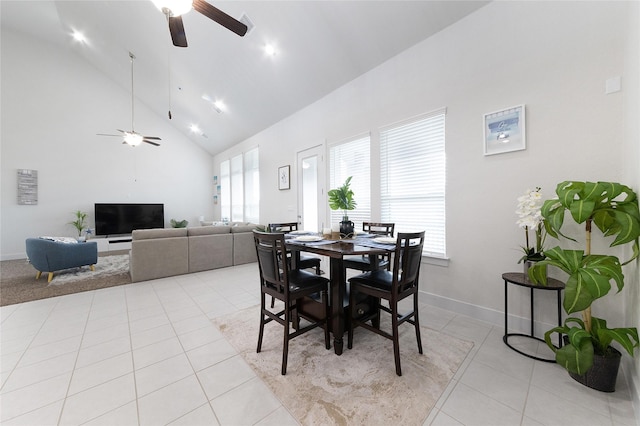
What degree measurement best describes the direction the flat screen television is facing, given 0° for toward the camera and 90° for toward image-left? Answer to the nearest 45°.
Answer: approximately 0°

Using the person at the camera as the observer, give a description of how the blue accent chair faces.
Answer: facing away from the viewer and to the right of the viewer

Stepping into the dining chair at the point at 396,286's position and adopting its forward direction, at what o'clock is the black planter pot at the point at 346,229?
The black planter pot is roughly at 12 o'clock from the dining chair.

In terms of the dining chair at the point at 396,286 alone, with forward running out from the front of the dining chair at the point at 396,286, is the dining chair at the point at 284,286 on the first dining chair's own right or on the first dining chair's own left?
on the first dining chair's own left

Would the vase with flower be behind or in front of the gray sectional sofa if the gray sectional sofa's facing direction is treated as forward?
behind

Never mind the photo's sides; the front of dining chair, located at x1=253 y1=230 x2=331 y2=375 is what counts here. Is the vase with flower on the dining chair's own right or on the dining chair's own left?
on the dining chair's own right

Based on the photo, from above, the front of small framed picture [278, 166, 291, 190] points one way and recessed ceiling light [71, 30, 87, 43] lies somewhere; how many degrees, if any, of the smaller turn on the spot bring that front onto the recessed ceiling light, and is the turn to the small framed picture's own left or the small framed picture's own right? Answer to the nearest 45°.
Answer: approximately 45° to the small framed picture's own right

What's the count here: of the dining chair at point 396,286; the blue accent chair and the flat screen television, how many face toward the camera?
1

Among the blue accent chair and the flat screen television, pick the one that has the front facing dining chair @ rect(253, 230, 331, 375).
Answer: the flat screen television

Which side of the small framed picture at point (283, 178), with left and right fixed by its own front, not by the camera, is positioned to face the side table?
left
